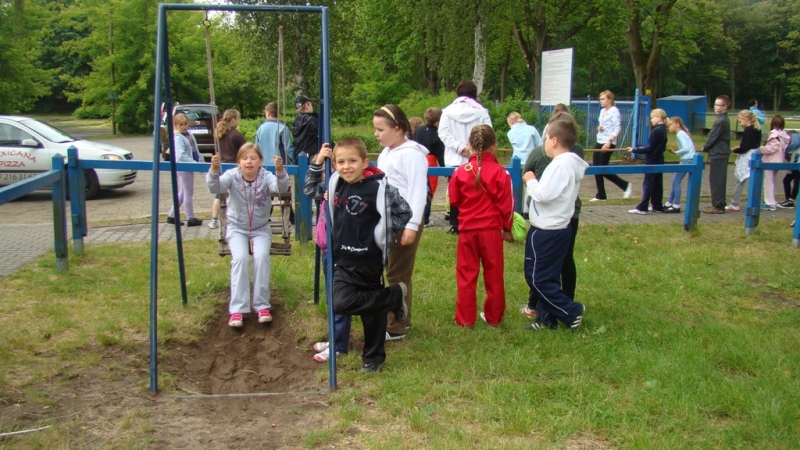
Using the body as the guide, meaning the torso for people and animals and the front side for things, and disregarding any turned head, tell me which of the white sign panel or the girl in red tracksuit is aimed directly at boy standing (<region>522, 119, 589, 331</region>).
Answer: the white sign panel

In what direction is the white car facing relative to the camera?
to the viewer's right

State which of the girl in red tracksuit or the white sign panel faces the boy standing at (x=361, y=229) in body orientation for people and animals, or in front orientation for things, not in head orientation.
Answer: the white sign panel

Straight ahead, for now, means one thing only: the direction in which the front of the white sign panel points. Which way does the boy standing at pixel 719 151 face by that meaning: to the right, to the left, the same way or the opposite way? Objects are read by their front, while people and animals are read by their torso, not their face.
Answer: to the right

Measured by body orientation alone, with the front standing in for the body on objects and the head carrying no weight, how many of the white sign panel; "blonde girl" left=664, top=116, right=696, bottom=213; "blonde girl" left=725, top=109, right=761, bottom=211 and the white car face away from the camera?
0

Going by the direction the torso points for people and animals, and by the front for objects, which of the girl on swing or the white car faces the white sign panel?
the white car

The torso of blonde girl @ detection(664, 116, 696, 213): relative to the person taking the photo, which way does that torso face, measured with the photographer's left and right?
facing to the left of the viewer

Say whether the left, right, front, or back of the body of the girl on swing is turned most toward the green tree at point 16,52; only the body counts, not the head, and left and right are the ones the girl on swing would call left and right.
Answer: back

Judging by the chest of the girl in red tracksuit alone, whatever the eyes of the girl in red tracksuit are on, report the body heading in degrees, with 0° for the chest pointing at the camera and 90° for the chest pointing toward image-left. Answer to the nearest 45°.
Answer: approximately 180°

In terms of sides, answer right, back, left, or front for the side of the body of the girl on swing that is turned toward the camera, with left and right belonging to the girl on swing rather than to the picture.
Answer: front

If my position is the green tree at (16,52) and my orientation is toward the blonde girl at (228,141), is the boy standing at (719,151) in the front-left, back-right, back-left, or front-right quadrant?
front-left

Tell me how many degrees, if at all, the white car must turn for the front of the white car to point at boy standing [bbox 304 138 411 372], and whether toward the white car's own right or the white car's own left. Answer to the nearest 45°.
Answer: approximately 90° to the white car's own right

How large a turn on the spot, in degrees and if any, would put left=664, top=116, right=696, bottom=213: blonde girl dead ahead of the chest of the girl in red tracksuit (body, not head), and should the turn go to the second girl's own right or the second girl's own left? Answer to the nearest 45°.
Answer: approximately 45° to the second girl's own right
